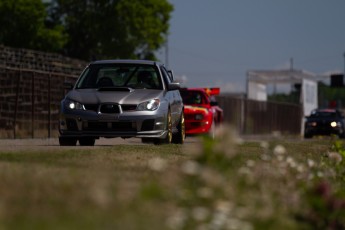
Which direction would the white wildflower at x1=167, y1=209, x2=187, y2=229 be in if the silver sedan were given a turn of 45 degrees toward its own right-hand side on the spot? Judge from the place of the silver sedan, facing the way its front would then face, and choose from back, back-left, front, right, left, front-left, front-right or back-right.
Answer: front-left

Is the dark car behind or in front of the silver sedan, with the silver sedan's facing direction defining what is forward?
behind

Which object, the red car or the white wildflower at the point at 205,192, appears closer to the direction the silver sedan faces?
the white wildflower

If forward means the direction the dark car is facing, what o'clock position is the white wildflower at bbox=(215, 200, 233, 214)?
The white wildflower is roughly at 12 o'clock from the dark car.

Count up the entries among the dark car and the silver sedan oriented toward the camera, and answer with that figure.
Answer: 2

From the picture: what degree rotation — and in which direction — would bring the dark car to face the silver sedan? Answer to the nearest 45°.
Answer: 0° — it already faces it

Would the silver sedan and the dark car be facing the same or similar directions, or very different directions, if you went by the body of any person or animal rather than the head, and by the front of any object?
same or similar directions

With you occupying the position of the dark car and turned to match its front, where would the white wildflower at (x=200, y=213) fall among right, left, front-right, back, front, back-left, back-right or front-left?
front

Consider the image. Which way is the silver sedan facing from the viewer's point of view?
toward the camera

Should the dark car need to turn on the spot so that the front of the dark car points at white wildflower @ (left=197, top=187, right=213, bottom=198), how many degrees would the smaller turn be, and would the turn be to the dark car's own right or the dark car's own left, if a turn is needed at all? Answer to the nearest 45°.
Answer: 0° — it already faces it

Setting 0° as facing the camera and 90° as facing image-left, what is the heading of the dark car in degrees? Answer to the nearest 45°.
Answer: approximately 0°

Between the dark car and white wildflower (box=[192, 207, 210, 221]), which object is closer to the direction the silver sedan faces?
the white wildflower

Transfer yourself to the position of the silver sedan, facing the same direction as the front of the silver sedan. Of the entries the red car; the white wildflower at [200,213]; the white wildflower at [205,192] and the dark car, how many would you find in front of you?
2

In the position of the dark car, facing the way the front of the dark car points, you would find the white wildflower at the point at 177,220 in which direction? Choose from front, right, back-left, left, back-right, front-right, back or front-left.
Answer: front

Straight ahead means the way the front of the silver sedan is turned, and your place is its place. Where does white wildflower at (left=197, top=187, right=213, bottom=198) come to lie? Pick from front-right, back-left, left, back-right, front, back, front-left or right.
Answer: front

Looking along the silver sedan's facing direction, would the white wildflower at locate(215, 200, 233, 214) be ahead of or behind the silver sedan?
ahead
